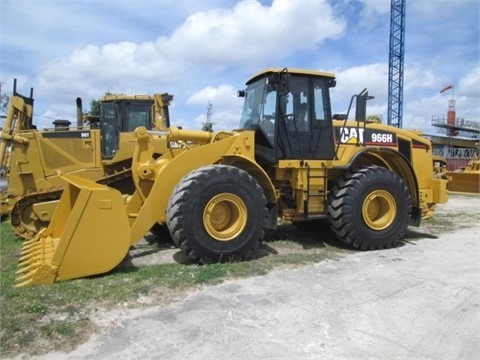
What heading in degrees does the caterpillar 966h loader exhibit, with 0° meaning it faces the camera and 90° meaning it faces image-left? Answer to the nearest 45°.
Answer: approximately 45°

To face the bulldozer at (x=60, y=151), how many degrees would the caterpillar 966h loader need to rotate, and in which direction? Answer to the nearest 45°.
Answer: approximately 90° to its right
